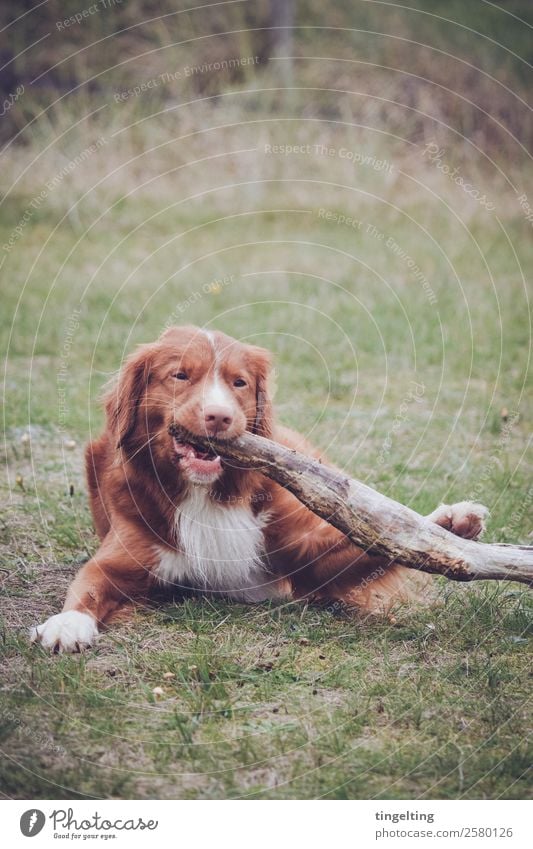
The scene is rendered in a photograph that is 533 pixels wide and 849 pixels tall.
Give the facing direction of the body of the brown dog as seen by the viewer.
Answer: toward the camera
